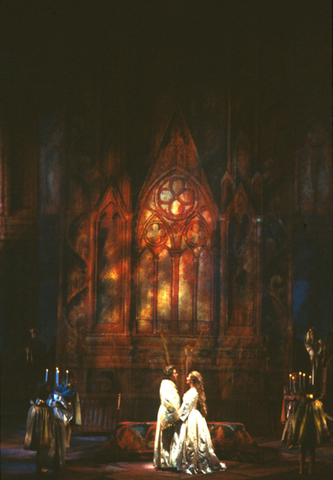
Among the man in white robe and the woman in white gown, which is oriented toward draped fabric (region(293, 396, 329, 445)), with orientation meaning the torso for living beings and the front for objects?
the man in white robe

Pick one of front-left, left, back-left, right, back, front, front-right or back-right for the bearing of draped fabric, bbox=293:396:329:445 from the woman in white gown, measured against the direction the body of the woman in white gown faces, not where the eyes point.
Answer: back

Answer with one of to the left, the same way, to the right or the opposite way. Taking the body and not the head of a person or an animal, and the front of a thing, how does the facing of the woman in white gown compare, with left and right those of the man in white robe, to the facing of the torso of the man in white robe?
the opposite way

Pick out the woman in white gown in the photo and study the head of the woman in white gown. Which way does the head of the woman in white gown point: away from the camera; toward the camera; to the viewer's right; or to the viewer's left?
to the viewer's left

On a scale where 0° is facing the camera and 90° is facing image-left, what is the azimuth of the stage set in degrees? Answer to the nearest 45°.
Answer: approximately 0°

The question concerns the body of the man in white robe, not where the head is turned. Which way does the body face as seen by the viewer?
to the viewer's right

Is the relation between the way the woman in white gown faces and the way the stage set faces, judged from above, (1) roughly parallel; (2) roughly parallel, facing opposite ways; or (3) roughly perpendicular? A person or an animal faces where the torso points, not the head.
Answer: roughly perpendicular

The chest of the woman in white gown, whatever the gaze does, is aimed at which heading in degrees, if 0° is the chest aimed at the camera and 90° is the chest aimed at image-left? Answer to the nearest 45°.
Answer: approximately 90°

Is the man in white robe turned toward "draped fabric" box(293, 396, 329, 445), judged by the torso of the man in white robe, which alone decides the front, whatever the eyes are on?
yes
